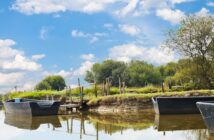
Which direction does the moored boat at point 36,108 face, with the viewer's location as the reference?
facing away from the viewer and to the left of the viewer

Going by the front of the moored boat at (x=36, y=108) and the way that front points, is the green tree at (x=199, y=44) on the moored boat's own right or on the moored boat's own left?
on the moored boat's own right
